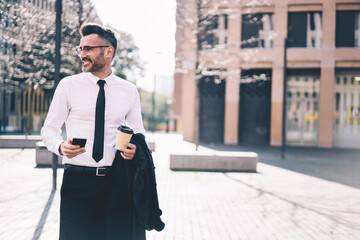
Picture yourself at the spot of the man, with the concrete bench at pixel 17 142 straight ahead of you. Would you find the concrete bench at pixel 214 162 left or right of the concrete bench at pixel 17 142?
right

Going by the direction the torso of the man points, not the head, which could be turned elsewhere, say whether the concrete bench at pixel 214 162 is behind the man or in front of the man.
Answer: behind

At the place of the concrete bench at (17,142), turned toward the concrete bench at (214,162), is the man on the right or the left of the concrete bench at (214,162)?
right

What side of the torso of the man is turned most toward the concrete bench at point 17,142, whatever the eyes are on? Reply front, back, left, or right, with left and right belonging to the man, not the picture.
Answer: back

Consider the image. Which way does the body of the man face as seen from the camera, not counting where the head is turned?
toward the camera
